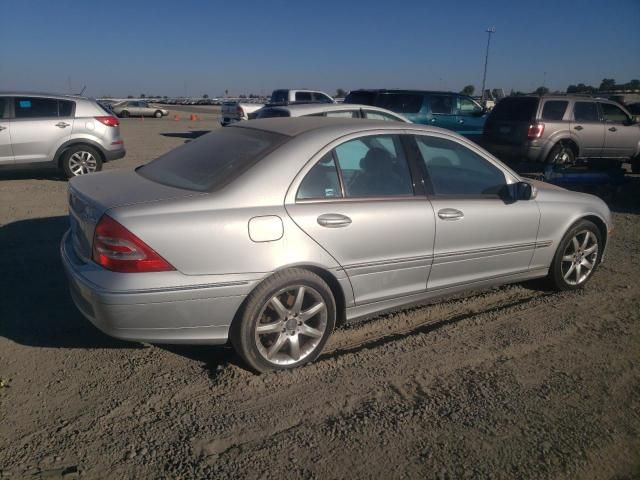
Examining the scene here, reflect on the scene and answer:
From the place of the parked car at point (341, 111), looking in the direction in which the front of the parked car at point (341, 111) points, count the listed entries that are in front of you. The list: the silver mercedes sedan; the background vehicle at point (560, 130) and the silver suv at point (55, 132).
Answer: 1

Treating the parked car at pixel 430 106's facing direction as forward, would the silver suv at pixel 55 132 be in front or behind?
behind

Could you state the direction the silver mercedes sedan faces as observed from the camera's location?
facing away from the viewer and to the right of the viewer

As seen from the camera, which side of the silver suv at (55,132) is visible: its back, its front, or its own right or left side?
left

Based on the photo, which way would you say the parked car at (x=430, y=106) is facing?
to the viewer's right

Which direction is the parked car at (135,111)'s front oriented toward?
to the viewer's right

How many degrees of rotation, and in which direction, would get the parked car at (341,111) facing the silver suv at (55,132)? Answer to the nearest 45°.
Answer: approximately 135° to its left

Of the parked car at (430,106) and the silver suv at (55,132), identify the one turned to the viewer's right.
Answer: the parked car
